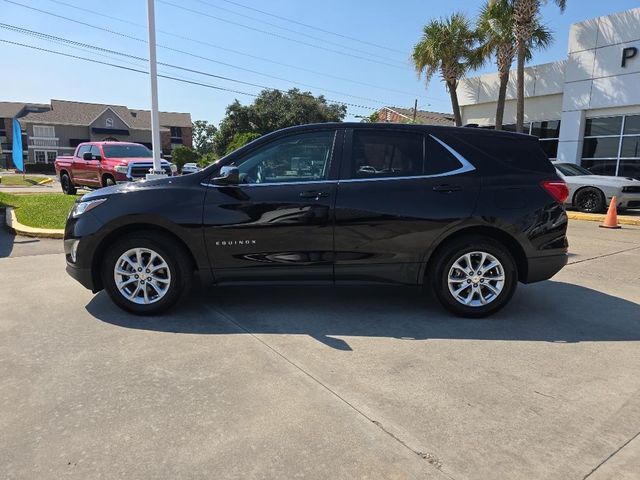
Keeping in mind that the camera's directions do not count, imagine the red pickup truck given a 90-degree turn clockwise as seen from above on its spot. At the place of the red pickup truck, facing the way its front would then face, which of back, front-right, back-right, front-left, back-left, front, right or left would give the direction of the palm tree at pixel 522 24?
back-left

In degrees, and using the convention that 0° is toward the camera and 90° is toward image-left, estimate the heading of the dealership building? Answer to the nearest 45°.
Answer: approximately 45°

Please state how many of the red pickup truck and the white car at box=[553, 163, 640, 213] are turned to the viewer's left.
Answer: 0

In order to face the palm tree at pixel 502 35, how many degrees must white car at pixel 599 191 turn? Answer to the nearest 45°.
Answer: approximately 180°

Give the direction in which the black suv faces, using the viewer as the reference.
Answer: facing to the left of the viewer

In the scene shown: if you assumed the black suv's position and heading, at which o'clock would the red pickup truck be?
The red pickup truck is roughly at 2 o'clock from the black suv.

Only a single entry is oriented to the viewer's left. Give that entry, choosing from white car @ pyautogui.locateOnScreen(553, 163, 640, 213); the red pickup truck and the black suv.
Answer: the black suv

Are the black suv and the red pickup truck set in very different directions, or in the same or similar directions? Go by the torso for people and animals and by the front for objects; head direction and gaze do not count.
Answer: very different directions

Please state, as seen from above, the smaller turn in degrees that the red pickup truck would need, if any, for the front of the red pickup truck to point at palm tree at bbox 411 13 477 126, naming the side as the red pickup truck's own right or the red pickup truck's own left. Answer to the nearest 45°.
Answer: approximately 45° to the red pickup truck's own left

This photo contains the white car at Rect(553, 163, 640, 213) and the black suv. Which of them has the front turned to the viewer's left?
the black suv

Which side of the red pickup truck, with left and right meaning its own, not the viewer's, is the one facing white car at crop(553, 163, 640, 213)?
front

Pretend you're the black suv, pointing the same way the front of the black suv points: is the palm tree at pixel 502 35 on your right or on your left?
on your right

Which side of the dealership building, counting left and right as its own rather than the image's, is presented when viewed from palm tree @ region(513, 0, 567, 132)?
front

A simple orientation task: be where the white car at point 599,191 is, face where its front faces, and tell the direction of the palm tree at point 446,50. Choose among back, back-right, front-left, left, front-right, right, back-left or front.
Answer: back

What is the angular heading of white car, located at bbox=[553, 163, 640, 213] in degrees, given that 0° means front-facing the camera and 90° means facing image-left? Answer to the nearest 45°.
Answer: approximately 315°

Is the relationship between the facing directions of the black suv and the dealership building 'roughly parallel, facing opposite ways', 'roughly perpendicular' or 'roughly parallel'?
roughly parallel

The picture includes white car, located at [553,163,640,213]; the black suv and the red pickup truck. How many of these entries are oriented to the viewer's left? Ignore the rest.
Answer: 1

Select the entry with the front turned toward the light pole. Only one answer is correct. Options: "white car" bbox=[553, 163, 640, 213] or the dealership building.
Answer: the dealership building
